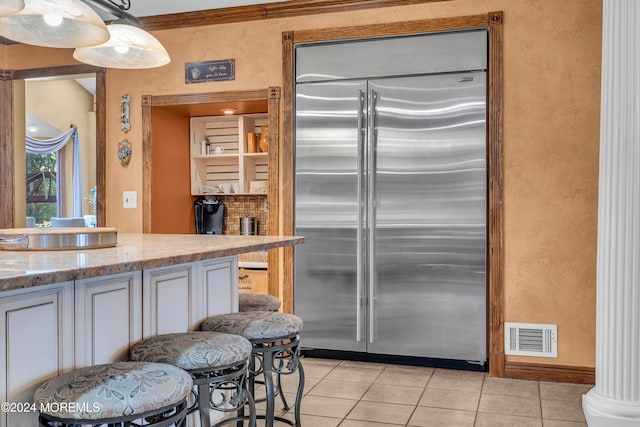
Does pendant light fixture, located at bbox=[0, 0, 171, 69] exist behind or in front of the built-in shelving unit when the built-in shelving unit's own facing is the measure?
in front

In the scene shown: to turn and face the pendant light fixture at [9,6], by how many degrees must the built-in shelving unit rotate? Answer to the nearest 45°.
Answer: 0° — it already faces it

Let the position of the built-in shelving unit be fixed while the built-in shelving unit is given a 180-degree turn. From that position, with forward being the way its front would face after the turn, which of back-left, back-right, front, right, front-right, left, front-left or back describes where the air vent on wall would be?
back-right

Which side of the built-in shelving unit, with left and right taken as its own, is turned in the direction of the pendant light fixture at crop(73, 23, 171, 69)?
front

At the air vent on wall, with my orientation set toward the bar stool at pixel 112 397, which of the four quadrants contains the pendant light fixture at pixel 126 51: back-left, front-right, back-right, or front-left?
front-right

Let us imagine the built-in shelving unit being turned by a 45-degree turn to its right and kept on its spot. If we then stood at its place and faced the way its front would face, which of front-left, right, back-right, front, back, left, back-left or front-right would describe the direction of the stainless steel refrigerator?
left

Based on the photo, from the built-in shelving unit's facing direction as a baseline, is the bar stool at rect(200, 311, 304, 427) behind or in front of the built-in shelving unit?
in front

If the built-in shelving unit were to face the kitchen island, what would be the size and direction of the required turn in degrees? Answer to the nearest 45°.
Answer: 0° — it already faces it

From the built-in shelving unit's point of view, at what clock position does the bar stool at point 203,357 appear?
The bar stool is roughly at 12 o'clock from the built-in shelving unit.

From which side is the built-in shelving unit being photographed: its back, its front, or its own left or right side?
front
